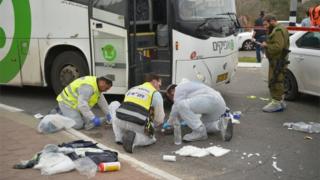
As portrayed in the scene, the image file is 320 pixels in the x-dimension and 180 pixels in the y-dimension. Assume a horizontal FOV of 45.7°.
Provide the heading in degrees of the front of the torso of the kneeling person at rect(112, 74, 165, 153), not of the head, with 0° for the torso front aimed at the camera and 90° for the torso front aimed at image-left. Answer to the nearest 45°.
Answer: approximately 225°

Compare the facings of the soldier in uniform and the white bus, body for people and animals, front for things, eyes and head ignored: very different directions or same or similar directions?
very different directions

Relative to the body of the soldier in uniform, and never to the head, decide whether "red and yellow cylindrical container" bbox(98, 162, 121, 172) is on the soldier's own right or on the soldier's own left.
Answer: on the soldier's own left

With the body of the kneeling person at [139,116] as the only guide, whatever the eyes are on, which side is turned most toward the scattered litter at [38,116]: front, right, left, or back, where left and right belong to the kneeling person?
left

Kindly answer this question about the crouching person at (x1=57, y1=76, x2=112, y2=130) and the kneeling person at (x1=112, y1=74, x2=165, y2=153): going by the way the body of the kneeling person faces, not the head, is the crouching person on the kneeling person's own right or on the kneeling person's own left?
on the kneeling person's own left

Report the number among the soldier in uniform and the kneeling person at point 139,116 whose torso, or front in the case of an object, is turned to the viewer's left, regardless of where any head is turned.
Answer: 1

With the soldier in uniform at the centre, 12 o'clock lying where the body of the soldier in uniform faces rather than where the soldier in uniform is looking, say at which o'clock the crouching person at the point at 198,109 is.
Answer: The crouching person is roughly at 10 o'clock from the soldier in uniform.

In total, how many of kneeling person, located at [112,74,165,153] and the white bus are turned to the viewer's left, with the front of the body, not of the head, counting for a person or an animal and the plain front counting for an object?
0

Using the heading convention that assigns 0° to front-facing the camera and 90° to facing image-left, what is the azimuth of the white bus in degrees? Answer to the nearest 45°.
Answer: approximately 315°

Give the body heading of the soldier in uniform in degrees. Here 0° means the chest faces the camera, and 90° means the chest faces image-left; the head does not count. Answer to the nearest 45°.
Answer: approximately 90°

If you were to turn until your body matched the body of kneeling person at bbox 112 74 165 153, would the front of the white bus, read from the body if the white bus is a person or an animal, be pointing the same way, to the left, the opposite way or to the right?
to the right
